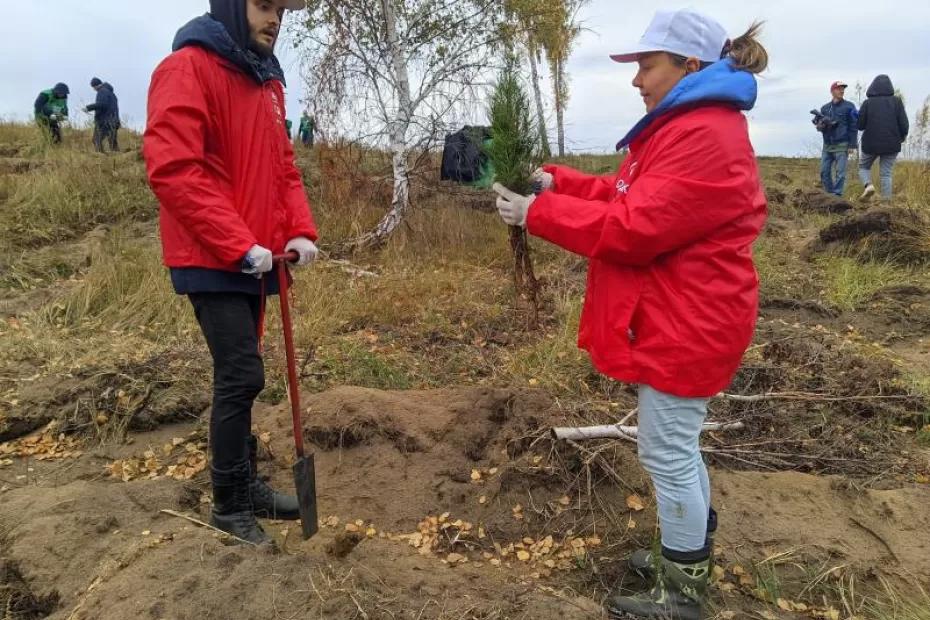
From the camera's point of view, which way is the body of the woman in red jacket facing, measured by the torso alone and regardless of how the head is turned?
to the viewer's left

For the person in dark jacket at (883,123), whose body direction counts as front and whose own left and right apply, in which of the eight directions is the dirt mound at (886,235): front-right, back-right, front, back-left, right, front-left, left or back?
back

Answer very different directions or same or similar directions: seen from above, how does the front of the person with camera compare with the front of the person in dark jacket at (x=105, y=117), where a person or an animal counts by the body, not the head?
same or similar directions

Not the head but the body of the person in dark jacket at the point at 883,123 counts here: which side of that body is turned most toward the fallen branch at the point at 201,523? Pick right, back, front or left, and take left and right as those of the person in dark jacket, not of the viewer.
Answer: back

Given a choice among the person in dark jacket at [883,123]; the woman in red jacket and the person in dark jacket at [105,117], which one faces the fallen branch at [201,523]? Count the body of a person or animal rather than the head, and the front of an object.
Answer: the woman in red jacket

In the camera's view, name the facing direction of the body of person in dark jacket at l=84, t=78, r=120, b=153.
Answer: to the viewer's left

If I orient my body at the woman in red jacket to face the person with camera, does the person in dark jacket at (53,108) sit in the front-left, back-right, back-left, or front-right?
front-left

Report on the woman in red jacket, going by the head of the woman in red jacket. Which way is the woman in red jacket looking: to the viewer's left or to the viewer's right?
to the viewer's left

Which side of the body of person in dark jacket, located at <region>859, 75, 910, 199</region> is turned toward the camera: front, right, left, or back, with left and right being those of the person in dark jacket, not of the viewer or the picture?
back

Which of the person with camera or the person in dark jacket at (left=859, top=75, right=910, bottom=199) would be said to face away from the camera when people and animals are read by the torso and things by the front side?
the person in dark jacket

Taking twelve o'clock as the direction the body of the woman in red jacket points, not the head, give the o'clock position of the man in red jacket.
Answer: The man in red jacket is roughly at 12 o'clock from the woman in red jacket.

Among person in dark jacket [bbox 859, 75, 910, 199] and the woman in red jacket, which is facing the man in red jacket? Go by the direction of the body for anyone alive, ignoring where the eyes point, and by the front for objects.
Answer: the woman in red jacket

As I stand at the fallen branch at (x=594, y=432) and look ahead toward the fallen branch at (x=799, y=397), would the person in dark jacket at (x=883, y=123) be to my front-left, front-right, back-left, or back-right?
front-left

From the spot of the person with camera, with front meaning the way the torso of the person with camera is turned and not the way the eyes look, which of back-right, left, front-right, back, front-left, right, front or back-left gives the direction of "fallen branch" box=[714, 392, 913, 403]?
front-left

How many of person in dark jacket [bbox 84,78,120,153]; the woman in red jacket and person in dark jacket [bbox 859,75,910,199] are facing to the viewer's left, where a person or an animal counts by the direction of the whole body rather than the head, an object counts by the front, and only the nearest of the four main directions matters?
2

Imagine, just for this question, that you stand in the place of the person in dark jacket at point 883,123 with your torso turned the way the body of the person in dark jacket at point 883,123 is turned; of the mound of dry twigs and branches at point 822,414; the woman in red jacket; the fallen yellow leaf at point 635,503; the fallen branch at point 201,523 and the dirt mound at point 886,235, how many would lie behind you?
5

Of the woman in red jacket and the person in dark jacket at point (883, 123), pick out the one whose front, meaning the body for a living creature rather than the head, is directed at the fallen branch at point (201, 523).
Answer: the woman in red jacket
